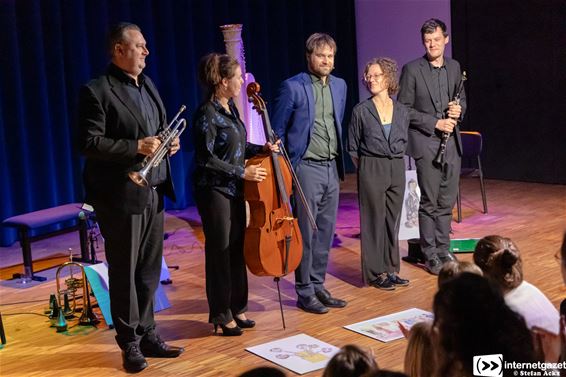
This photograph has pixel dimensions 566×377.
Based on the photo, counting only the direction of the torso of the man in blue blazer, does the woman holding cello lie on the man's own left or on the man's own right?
on the man's own right

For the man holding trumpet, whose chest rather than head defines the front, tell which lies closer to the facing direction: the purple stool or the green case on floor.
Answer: the green case on floor

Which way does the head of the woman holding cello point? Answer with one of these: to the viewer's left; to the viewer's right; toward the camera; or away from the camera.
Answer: to the viewer's right

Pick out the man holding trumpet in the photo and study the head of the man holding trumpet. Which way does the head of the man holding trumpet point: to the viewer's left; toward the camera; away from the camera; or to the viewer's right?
to the viewer's right

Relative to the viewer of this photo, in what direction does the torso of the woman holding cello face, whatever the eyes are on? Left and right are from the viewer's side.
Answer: facing to the right of the viewer

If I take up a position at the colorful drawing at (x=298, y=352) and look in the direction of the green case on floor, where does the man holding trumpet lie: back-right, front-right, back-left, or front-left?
back-left

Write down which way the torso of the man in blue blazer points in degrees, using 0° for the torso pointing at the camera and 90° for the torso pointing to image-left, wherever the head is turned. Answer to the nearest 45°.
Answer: approximately 315°

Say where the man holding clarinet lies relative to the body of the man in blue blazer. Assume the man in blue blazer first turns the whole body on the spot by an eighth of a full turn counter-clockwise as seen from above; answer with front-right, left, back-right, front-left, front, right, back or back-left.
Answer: front-left

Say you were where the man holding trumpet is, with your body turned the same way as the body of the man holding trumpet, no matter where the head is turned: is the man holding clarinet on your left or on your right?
on your left

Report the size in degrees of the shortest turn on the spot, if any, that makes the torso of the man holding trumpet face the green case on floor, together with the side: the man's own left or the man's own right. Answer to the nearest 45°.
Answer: approximately 90° to the man's own left
